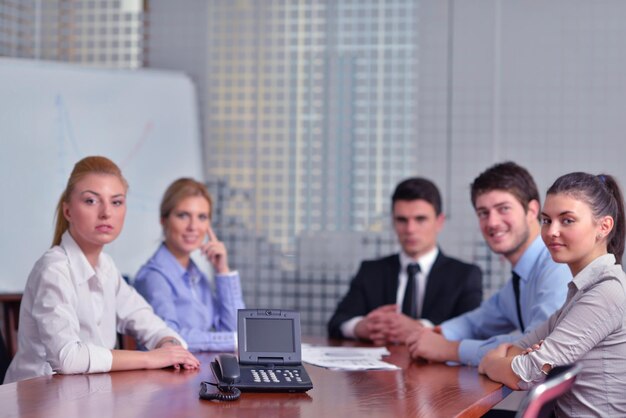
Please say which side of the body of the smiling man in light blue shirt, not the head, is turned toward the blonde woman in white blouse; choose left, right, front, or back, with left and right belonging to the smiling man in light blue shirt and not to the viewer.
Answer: front

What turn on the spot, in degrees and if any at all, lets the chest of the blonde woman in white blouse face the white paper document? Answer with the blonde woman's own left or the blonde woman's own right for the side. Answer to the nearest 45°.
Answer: approximately 45° to the blonde woman's own left

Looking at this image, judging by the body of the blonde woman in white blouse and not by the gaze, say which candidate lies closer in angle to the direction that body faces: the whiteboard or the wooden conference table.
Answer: the wooden conference table

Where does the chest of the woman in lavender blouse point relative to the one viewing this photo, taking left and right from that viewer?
facing the viewer and to the right of the viewer

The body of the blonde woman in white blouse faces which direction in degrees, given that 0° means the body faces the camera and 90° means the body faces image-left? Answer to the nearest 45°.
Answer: approximately 315°

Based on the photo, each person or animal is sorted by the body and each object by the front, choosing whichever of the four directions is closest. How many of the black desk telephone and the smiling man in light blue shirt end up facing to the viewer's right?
0

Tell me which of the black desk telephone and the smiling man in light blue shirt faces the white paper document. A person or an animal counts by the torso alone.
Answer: the smiling man in light blue shirt

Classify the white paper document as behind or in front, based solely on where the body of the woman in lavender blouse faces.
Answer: in front

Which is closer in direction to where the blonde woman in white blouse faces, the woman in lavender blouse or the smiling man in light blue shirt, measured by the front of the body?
the smiling man in light blue shirt

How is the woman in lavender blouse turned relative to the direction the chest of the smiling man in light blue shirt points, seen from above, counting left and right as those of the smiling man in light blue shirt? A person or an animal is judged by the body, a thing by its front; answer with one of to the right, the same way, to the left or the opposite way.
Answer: to the left

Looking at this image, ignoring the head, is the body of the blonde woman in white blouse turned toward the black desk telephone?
yes

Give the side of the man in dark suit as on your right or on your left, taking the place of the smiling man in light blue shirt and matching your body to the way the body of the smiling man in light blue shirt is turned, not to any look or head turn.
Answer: on your right

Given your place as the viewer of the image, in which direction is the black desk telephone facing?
facing the viewer
